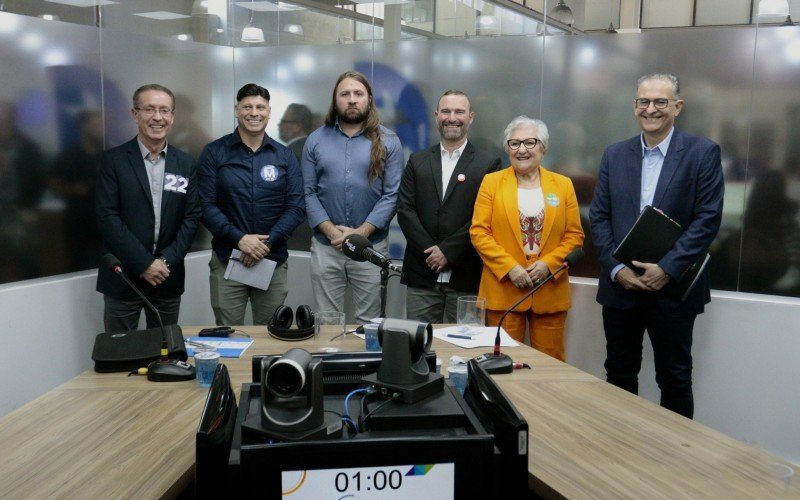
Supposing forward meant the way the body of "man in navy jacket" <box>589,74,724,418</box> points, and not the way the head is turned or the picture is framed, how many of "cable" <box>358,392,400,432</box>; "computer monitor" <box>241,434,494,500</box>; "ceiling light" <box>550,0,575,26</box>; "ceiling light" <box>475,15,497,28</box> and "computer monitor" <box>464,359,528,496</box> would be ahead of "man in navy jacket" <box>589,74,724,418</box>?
3

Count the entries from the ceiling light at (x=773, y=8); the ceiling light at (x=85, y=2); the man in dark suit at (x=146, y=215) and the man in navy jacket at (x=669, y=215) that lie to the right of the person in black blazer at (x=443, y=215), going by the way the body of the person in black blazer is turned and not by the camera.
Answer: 2

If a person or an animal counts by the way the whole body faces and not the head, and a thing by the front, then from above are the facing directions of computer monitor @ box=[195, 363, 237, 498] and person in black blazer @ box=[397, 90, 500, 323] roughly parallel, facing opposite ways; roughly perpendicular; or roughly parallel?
roughly perpendicular

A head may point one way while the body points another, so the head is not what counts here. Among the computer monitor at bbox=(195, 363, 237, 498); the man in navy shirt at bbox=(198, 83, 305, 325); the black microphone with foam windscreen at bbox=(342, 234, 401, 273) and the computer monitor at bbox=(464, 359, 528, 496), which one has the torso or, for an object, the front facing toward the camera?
the man in navy shirt

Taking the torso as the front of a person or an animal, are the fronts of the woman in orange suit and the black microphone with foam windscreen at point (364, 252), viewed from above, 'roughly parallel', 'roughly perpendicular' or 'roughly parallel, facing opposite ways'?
roughly perpendicular

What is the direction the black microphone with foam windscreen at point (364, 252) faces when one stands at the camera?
facing to the left of the viewer
